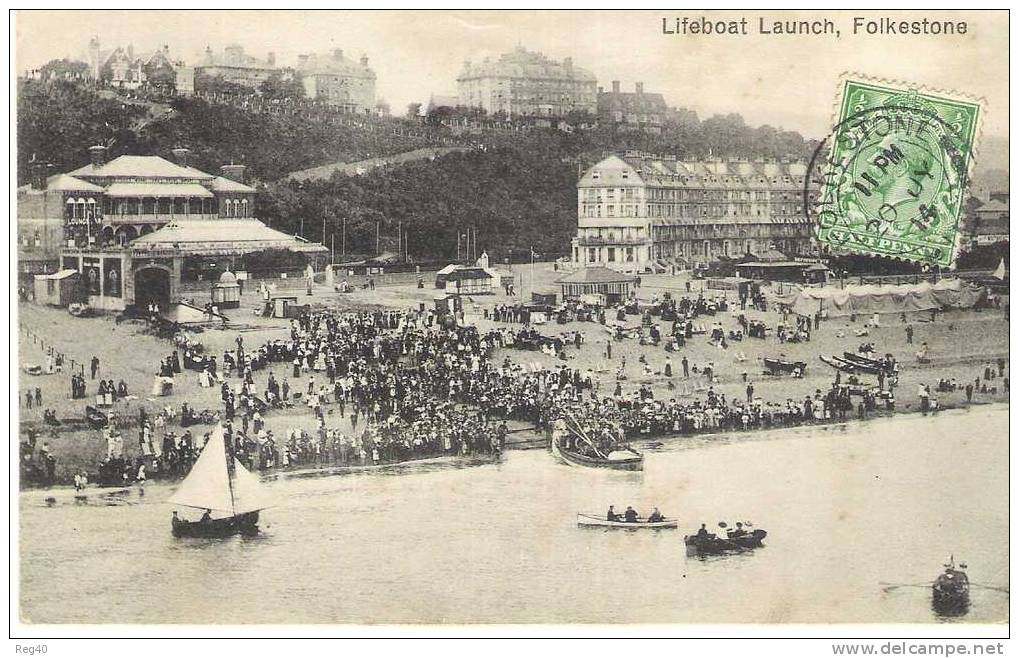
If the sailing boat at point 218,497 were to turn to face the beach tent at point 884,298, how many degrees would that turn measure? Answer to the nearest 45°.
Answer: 0° — it already faces it

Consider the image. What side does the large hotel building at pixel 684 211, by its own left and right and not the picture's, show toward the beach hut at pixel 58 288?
right

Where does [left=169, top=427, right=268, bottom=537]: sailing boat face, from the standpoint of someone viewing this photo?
facing to the right of the viewer

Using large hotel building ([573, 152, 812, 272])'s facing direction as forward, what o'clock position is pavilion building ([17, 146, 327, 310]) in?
The pavilion building is roughly at 4 o'clock from the large hotel building.

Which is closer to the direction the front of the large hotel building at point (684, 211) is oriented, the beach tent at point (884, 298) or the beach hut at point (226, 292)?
the beach tent
